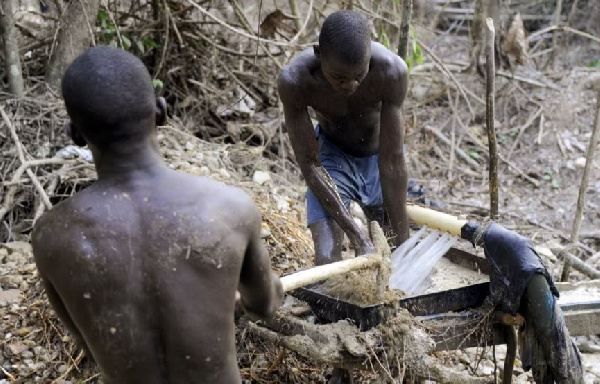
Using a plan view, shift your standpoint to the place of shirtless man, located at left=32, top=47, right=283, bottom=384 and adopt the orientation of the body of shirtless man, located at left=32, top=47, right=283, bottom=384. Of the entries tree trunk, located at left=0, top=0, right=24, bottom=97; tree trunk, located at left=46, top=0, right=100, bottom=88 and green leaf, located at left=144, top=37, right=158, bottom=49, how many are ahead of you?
3

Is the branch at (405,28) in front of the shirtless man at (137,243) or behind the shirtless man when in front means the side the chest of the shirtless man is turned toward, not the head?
in front

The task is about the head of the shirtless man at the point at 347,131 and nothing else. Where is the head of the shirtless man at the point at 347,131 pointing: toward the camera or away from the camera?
toward the camera

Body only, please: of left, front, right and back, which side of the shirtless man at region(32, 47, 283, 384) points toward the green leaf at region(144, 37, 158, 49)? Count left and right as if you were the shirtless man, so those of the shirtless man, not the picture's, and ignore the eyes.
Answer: front

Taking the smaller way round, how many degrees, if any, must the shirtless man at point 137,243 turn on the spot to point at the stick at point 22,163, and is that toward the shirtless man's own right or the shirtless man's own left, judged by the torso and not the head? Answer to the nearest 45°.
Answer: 0° — they already face it

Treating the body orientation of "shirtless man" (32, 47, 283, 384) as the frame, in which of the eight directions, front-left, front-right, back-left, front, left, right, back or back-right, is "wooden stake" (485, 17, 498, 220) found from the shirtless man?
front-right

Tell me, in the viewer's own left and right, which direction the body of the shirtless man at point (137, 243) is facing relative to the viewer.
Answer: facing away from the viewer

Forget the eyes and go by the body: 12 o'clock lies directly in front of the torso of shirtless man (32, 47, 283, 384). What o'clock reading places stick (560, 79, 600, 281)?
The stick is roughly at 2 o'clock from the shirtless man.

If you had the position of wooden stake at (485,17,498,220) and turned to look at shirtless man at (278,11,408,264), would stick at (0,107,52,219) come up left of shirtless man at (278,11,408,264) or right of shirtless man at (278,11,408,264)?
right

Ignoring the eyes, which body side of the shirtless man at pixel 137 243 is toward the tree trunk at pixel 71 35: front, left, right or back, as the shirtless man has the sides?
front

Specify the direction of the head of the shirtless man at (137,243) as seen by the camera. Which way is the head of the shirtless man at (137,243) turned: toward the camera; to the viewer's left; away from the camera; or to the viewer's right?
away from the camera

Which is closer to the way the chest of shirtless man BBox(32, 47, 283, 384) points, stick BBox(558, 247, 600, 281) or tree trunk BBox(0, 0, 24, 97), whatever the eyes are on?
the tree trunk

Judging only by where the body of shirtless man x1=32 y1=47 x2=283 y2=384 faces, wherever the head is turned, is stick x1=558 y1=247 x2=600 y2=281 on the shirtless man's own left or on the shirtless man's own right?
on the shirtless man's own right
